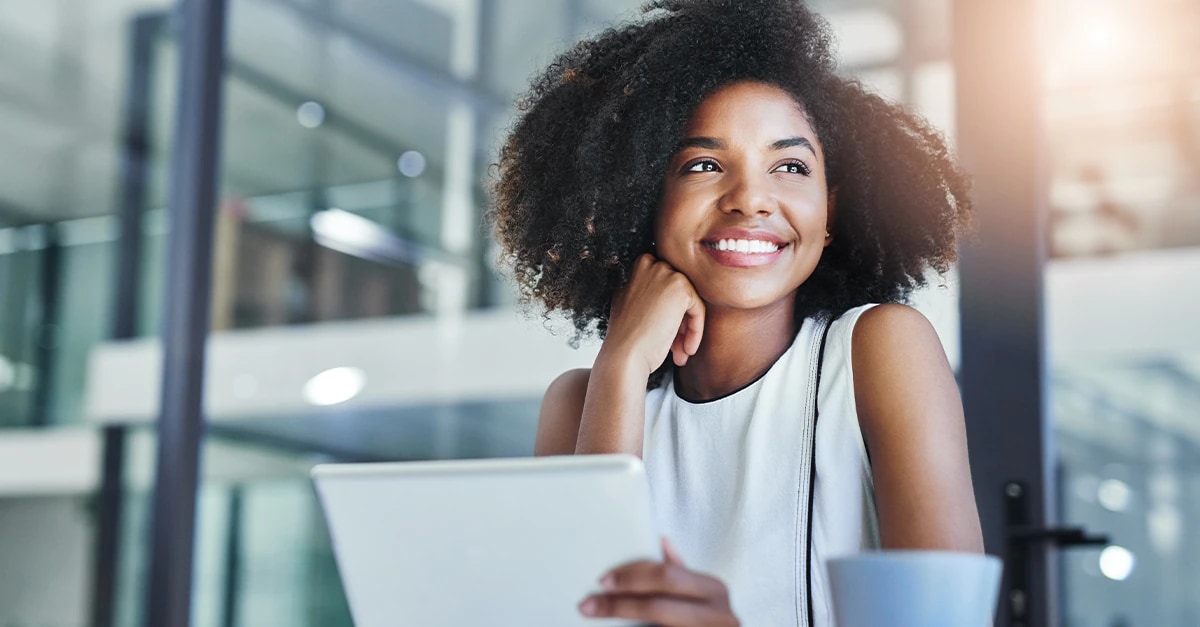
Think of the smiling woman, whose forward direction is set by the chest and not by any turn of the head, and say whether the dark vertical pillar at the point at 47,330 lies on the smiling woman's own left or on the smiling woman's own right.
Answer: on the smiling woman's own right

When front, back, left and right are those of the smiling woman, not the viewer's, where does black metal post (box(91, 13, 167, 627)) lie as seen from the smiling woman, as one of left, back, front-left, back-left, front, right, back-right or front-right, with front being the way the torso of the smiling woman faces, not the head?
right

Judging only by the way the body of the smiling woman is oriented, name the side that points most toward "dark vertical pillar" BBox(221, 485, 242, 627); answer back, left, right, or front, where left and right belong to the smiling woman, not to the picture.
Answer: right

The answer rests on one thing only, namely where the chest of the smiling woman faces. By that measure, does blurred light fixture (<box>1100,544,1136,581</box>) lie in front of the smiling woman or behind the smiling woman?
behind

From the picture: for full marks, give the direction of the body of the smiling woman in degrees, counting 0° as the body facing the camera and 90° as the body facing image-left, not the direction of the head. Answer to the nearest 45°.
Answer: approximately 45°

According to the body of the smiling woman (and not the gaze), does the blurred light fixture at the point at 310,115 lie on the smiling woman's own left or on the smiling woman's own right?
on the smiling woman's own right

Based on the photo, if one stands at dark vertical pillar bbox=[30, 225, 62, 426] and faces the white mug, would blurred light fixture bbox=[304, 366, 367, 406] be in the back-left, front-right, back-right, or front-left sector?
front-left

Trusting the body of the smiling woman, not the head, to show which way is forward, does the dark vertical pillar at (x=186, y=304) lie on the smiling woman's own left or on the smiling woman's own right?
on the smiling woman's own right

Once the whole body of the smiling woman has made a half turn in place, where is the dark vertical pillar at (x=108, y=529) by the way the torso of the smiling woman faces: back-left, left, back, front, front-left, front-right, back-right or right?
left
